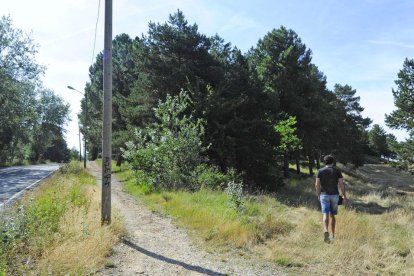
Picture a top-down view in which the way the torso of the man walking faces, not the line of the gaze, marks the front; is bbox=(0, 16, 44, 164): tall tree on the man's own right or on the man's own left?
on the man's own left

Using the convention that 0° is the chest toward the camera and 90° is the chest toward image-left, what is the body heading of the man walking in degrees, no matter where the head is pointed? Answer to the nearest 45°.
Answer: approximately 180°

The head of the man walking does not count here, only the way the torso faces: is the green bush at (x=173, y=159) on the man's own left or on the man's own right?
on the man's own left

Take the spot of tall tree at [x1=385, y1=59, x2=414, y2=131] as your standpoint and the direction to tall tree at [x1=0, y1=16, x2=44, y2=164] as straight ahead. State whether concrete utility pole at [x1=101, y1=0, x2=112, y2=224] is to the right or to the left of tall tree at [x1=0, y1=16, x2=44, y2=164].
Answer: left

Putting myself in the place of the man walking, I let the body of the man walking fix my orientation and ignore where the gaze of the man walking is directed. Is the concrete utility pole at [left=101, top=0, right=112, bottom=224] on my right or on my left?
on my left

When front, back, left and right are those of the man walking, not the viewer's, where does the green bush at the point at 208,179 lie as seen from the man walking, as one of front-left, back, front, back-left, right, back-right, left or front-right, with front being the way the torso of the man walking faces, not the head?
front-left

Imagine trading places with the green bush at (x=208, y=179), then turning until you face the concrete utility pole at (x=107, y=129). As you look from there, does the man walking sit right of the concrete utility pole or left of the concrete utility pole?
left

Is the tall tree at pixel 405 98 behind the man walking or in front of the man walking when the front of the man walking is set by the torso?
in front
